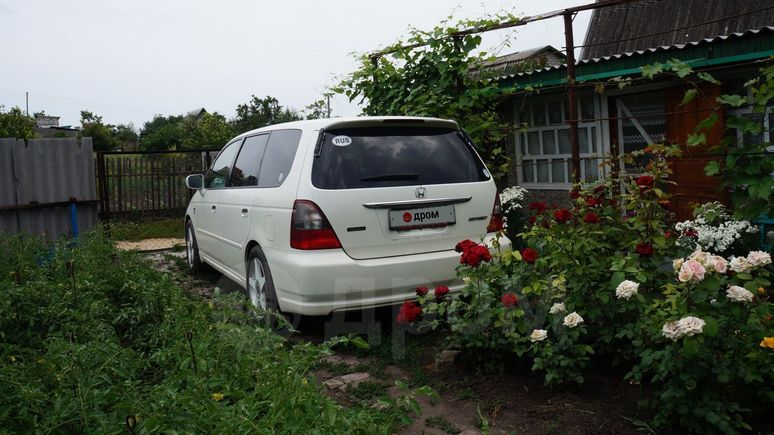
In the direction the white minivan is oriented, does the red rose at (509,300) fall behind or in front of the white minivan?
behind

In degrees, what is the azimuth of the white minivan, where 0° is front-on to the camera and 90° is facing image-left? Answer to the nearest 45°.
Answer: approximately 135°

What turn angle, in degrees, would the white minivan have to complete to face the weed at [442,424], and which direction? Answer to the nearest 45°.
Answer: approximately 135° to its left

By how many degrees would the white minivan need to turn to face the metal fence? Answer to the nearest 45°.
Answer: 0° — it already faces it

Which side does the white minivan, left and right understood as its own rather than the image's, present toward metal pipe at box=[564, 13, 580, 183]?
right

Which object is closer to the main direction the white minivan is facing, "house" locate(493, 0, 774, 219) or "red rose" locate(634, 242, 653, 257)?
the house

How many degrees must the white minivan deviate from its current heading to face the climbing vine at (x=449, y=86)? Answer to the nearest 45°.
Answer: approximately 45° to its right

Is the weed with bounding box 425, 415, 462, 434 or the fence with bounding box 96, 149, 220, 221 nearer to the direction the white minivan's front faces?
the fence
